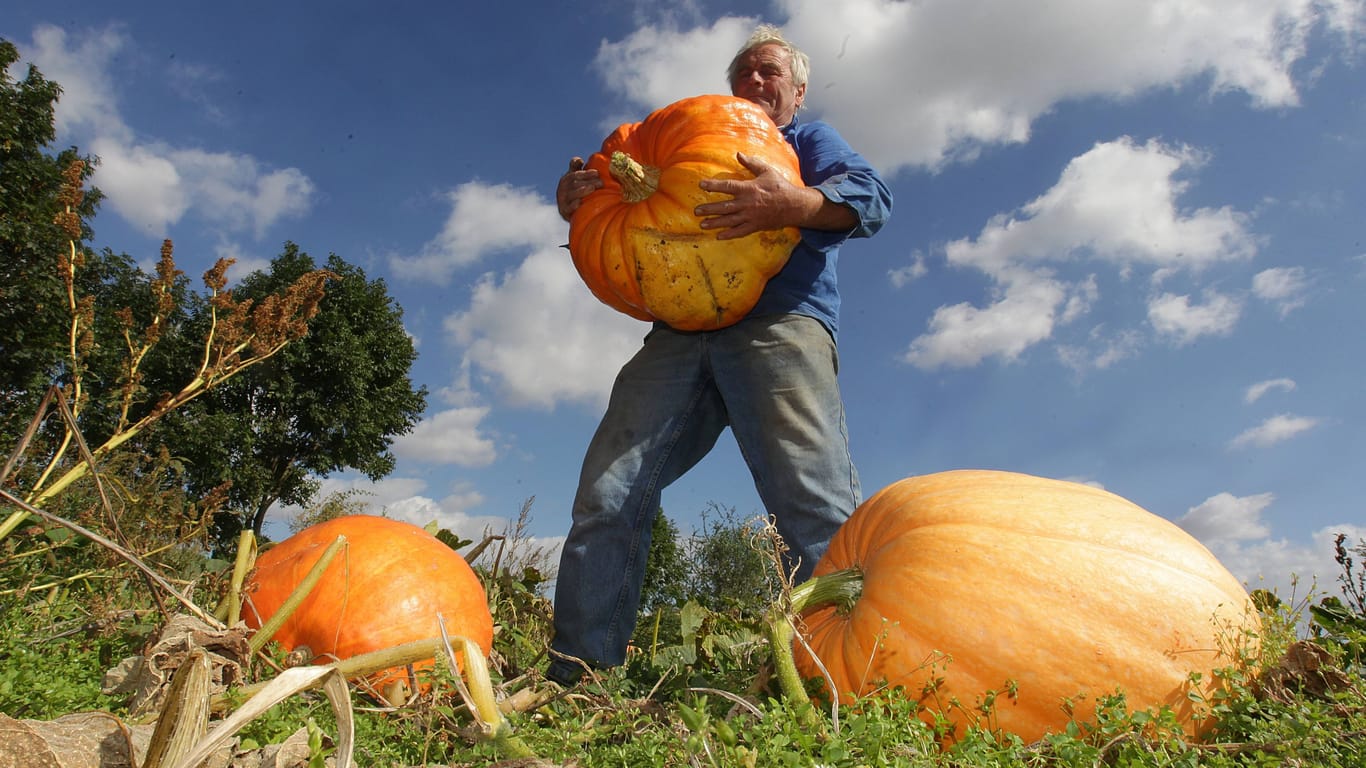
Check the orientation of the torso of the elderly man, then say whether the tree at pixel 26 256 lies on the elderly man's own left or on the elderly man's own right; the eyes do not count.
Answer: on the elderly man's own right

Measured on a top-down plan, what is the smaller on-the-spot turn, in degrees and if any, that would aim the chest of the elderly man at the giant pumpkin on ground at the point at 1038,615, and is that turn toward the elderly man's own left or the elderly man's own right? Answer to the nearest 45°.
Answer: approximately 90° to the elderly man's own left

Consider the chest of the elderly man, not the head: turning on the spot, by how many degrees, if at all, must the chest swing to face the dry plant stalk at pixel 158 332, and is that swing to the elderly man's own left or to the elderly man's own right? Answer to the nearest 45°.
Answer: approximately 45° to the elderly man's own right

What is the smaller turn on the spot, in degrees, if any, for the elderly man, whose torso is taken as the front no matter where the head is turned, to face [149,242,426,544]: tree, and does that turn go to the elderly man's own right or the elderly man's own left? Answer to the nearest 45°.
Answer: approximately 90° to the elderly man's own right

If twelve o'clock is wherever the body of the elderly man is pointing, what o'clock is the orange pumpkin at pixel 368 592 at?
The orange pumpkin is roughly at 1 o'clock from the elderly man.

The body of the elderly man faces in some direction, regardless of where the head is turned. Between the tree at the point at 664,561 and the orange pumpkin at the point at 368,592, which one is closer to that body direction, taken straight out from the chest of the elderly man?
the orange pumpkin

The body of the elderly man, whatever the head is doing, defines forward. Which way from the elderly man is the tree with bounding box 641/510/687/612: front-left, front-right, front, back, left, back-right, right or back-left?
back-right

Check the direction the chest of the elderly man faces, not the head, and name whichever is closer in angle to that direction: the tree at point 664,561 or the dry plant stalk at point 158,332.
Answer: the dry plant stalk

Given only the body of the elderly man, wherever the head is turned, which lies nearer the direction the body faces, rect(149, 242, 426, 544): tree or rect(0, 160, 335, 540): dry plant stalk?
the dry plant stalk
